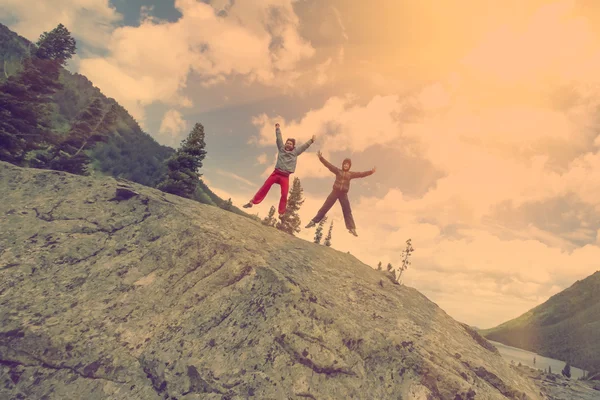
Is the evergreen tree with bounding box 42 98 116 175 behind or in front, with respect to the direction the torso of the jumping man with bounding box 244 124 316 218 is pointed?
behind

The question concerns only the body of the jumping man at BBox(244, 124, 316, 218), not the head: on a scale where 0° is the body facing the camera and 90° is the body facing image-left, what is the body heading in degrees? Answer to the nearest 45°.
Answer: approximately 0°

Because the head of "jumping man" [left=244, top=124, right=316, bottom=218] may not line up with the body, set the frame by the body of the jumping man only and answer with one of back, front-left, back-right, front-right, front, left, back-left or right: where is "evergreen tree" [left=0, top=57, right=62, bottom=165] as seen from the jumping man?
back-right

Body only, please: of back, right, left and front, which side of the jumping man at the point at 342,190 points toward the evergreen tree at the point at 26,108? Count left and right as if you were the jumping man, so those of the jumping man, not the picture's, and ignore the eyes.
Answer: right

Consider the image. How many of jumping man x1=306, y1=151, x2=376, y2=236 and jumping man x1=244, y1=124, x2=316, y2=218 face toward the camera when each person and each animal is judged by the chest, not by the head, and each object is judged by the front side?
2

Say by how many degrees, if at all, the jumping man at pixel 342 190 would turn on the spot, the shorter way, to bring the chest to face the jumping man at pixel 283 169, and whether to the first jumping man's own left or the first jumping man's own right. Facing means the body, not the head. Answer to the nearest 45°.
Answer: approximately 45° to the first jumping man's own right

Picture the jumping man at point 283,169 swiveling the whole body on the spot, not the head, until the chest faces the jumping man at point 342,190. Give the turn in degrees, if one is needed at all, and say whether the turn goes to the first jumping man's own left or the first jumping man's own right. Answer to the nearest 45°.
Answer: approximately 90° to the first jumping man's own left

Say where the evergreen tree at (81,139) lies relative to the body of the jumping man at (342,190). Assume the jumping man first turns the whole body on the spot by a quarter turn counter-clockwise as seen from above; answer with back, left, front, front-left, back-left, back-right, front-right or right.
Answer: back-left
